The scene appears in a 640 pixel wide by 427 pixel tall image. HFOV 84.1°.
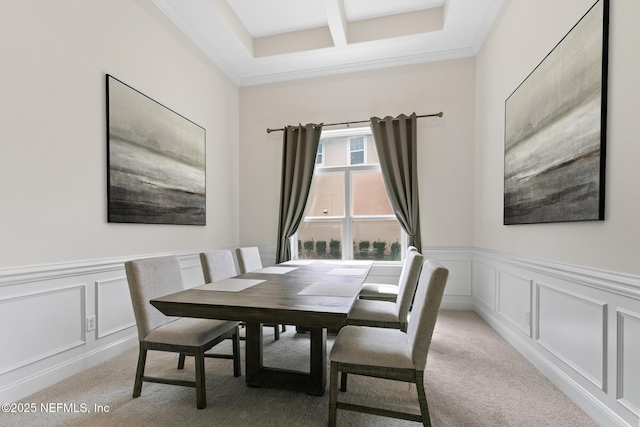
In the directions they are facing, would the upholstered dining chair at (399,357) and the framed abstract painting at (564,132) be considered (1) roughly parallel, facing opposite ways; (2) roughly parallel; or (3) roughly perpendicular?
roughly parallel

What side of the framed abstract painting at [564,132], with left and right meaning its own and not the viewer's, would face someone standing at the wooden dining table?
front

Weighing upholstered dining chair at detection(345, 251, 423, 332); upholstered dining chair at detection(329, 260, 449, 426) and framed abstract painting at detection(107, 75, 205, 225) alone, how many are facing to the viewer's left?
2

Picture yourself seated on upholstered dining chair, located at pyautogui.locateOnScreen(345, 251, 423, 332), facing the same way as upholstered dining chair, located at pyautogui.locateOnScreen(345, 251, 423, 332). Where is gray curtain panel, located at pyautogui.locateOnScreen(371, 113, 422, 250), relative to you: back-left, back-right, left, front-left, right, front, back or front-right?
right

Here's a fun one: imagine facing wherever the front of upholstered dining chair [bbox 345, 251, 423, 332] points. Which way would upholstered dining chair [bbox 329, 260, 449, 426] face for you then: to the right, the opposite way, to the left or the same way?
the same way

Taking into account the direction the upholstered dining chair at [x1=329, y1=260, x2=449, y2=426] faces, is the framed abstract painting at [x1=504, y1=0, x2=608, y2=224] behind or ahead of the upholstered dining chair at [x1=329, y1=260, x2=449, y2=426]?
behind

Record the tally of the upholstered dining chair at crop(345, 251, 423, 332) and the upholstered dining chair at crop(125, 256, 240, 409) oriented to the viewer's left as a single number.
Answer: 1

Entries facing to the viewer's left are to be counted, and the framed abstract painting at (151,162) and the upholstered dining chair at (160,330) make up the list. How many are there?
0

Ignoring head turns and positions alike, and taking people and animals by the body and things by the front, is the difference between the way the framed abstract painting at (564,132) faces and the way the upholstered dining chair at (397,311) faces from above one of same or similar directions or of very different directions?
same or similar directions

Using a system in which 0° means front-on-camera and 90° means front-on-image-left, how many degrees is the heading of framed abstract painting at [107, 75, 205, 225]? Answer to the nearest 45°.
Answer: approximately 315°

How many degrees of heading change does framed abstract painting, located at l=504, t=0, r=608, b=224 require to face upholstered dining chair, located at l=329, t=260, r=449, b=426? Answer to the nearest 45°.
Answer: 0° — it already faces it

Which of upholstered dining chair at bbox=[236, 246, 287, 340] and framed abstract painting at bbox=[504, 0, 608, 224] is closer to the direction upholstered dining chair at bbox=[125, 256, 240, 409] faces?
the framed abstract painting

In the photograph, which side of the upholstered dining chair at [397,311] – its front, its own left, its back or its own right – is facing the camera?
left

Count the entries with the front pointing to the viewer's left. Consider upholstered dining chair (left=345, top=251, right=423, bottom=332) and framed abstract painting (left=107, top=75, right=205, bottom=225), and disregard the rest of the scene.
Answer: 1

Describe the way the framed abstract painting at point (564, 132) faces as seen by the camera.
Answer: facing the viewer and to the left of the viewer

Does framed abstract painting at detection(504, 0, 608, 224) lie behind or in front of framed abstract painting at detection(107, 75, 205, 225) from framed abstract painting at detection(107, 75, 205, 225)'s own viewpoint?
in front

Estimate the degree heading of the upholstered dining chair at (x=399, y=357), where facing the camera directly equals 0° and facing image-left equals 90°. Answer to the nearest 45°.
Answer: approximately 90°

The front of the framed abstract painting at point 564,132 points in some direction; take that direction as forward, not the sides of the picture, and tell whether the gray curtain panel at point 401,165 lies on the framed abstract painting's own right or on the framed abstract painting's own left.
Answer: on the framed abstract painting's own right

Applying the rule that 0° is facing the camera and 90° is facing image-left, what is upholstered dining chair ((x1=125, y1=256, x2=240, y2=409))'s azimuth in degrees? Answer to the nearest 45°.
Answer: approximately 315°

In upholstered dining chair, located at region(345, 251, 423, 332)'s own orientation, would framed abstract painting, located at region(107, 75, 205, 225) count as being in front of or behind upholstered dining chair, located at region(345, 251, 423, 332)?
in front
